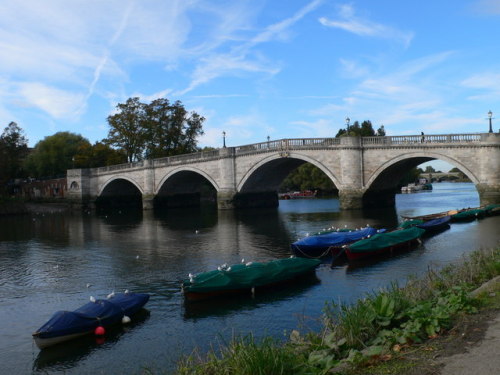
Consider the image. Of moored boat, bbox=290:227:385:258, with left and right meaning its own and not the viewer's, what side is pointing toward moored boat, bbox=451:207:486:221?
back

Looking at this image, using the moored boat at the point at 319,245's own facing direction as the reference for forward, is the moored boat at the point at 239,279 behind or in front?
in front

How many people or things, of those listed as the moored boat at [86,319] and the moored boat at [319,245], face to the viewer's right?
0

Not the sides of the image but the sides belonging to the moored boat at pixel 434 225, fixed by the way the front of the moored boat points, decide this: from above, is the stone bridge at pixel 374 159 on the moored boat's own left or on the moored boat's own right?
on the moored boat's own right

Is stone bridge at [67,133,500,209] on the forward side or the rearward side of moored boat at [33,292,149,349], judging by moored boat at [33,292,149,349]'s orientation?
on the rearward side

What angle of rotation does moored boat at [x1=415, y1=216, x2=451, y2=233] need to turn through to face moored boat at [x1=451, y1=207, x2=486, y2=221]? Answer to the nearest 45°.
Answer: approximately 135° to its right
